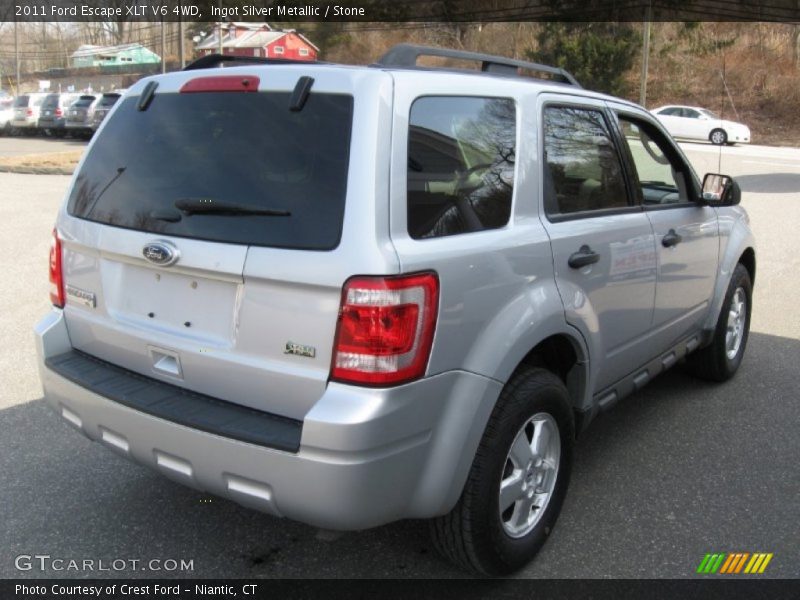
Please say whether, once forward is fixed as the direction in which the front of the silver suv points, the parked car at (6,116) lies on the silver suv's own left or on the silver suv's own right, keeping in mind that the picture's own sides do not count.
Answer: on the silver suv's own left

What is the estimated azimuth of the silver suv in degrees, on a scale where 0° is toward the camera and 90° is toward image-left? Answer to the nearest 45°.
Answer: approximately 225°

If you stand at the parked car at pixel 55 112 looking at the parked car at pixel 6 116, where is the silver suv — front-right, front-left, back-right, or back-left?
back-left

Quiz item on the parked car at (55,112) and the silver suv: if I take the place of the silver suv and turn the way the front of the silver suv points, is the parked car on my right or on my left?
on my left

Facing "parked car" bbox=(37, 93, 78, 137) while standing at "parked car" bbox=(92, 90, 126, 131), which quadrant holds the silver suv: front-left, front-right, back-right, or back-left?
back-left

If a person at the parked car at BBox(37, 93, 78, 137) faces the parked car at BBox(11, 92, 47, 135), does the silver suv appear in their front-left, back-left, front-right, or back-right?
back-left

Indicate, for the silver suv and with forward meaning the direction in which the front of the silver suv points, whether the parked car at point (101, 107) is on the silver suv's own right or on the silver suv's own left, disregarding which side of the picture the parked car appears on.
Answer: on the silver suv's own left
